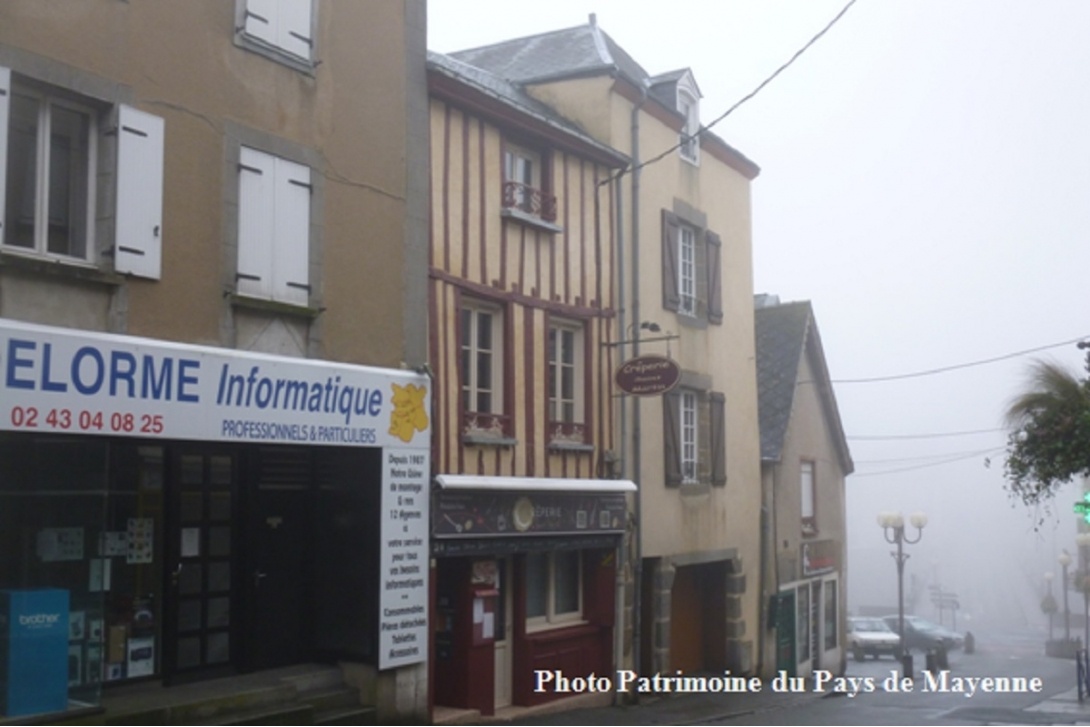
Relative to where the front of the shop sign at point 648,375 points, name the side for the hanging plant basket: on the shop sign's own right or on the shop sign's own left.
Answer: on the shop sign's own left

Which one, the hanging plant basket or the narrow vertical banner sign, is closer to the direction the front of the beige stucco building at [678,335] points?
the hanging plant basket

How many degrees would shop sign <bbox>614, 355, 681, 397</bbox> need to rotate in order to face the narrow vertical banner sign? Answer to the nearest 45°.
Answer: approximately 45° to its right

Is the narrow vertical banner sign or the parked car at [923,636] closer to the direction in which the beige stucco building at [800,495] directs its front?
the narrow vertical banner sign

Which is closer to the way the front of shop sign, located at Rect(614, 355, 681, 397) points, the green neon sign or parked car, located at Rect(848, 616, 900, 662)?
the green neon sign

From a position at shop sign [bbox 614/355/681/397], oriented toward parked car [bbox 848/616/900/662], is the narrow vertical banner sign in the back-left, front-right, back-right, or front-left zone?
back-left

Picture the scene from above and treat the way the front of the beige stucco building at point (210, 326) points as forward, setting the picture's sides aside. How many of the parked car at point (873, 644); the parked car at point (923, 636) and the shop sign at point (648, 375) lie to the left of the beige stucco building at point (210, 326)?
3

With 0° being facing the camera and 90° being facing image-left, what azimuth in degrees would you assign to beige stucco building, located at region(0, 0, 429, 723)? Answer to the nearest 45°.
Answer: approximately 315°

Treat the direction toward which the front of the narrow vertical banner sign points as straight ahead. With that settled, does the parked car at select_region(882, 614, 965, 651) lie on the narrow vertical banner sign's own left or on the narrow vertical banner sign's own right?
on the narrow vertical banner sign's own left
